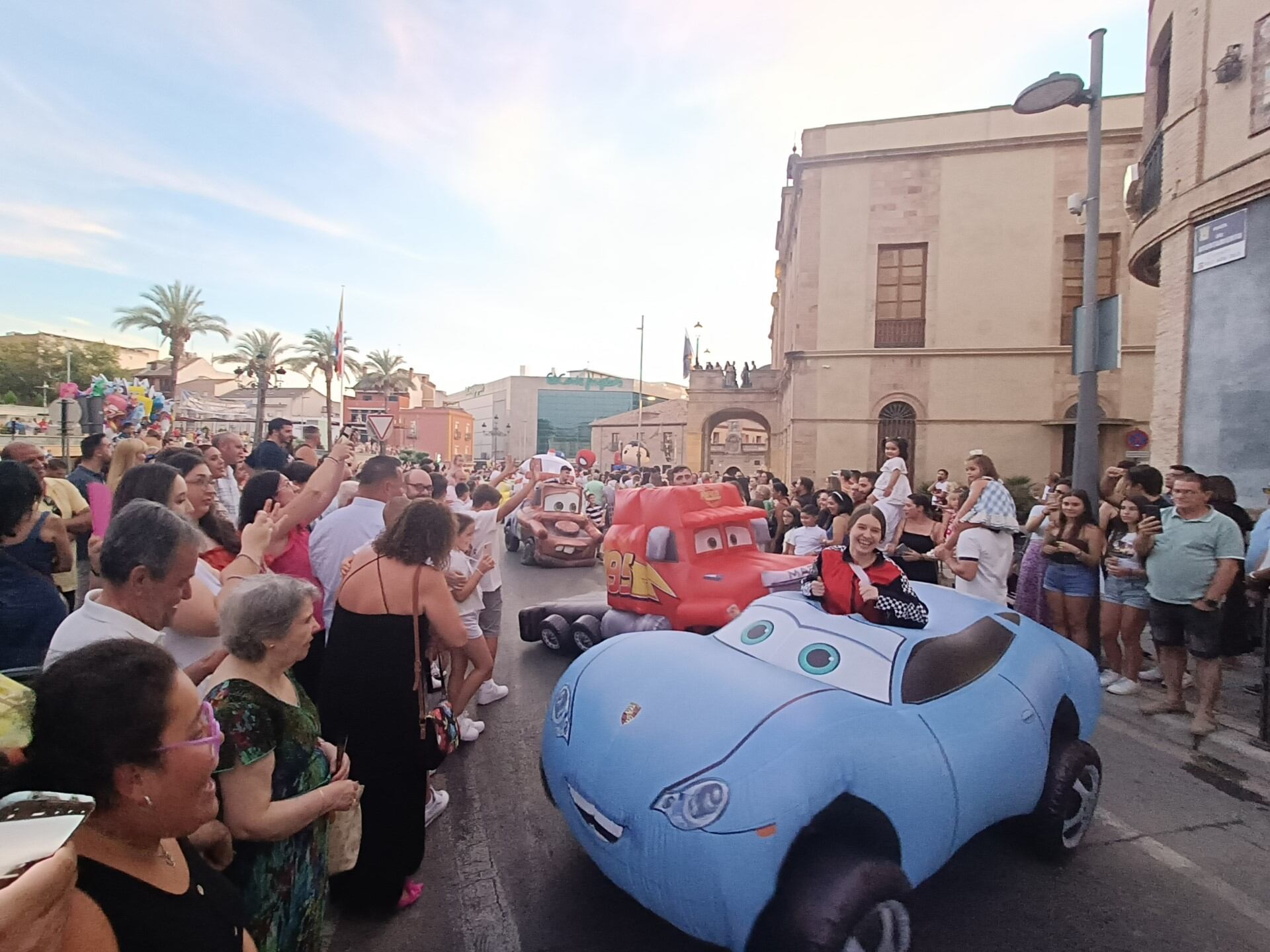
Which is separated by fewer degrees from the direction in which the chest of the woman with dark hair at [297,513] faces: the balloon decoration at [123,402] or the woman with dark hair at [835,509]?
the woman with dark hair

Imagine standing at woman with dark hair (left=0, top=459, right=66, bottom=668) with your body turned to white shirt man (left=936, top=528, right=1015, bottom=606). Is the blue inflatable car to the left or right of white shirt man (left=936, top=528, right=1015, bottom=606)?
right

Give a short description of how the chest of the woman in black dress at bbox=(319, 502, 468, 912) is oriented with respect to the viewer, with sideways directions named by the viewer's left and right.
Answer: facing away from the viewer and to the right of the viewer

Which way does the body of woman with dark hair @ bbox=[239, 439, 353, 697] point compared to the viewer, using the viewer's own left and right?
facing to the right of the viewer

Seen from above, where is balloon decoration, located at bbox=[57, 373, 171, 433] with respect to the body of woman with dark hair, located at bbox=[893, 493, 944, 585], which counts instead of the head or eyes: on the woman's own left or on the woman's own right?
on the woman's own right

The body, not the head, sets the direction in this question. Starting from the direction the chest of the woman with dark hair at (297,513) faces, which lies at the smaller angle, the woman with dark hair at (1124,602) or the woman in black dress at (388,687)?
the woman with dark hair

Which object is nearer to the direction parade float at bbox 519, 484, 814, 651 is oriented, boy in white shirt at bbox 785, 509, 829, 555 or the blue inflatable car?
the blue inflatable car

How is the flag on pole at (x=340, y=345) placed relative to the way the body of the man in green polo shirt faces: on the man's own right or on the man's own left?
on the man's own right

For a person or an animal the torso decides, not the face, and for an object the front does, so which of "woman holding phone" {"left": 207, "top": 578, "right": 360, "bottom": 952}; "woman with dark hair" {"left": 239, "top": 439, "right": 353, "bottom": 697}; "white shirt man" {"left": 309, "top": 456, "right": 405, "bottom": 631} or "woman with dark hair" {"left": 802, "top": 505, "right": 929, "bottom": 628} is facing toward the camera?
"woman with dark hair" {"left": 802, "top": 505, "right": 929, "bottom": 628}

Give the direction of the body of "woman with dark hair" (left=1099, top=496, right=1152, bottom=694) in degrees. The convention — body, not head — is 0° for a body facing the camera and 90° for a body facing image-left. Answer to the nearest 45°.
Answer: approximately 45°
